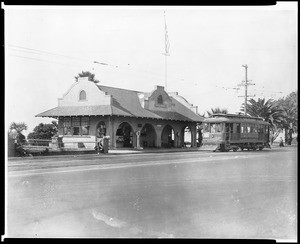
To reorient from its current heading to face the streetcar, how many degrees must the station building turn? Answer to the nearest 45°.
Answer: approximately 45° to its left

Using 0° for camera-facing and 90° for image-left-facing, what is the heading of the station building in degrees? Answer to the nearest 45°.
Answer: approximately 315°

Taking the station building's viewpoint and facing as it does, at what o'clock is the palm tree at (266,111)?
The palm tree is roughly at 10 o'clock from the station building.

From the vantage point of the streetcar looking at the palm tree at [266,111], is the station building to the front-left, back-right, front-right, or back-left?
back-left
